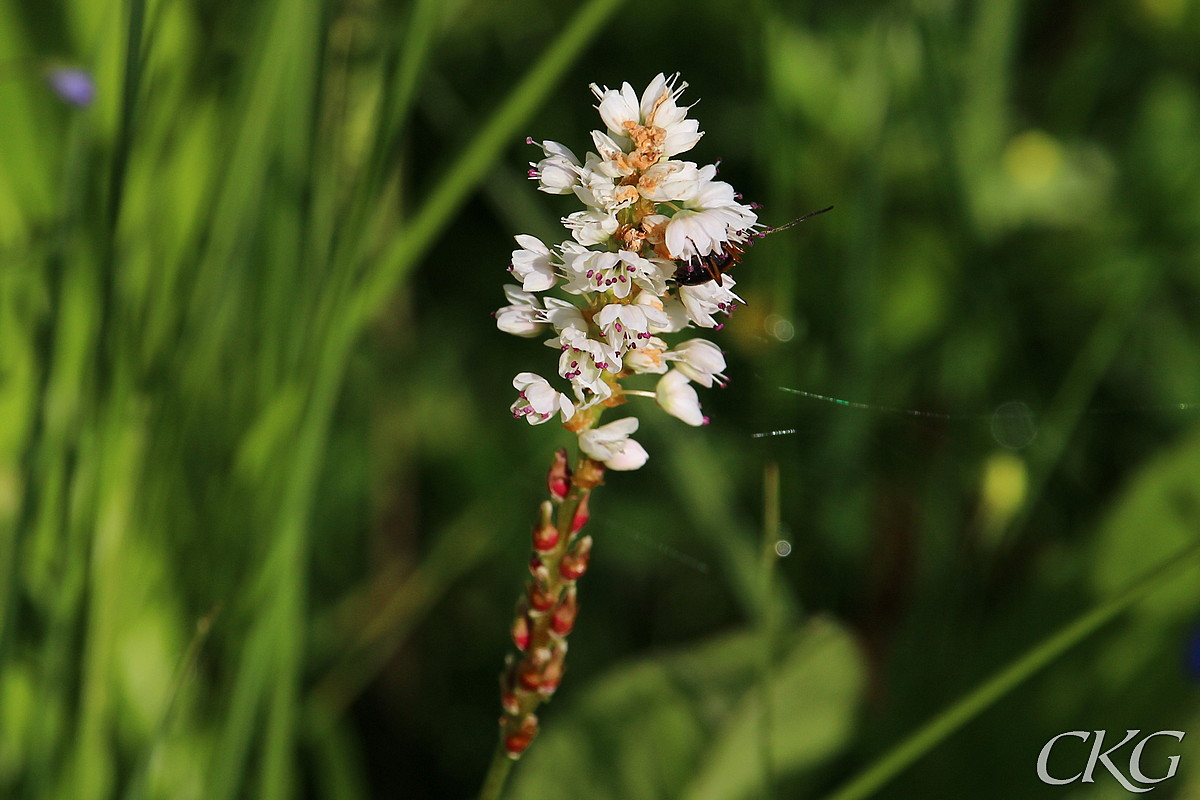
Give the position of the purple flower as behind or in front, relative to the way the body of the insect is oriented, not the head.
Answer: behind

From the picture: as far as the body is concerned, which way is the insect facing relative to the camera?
to the viewer's right
